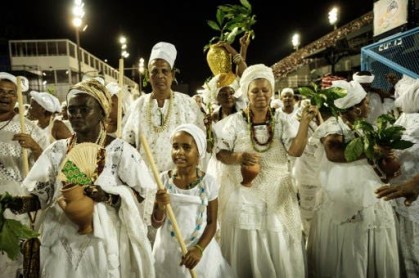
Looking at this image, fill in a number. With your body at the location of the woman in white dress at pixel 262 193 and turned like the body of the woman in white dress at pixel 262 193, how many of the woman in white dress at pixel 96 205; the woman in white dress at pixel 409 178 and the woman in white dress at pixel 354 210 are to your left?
2

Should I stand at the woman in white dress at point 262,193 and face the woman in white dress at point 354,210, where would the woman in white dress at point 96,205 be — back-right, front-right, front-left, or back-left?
back-right

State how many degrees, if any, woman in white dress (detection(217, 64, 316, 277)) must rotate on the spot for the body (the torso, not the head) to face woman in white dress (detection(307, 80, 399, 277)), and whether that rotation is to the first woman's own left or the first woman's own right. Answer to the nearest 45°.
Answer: approximately 90° to the first woman's own left

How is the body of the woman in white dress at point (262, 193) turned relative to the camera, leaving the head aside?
toward the camera

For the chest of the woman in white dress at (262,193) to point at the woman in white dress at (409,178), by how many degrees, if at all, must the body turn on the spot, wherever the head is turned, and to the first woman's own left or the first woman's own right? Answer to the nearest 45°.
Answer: approximately 90° to the first woman's own left

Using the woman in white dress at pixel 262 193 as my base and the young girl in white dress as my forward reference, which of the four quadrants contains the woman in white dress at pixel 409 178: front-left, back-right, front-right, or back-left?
back-left

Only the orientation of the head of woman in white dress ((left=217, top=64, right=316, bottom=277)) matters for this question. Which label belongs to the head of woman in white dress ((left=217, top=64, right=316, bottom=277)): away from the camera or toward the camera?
toward the camera
